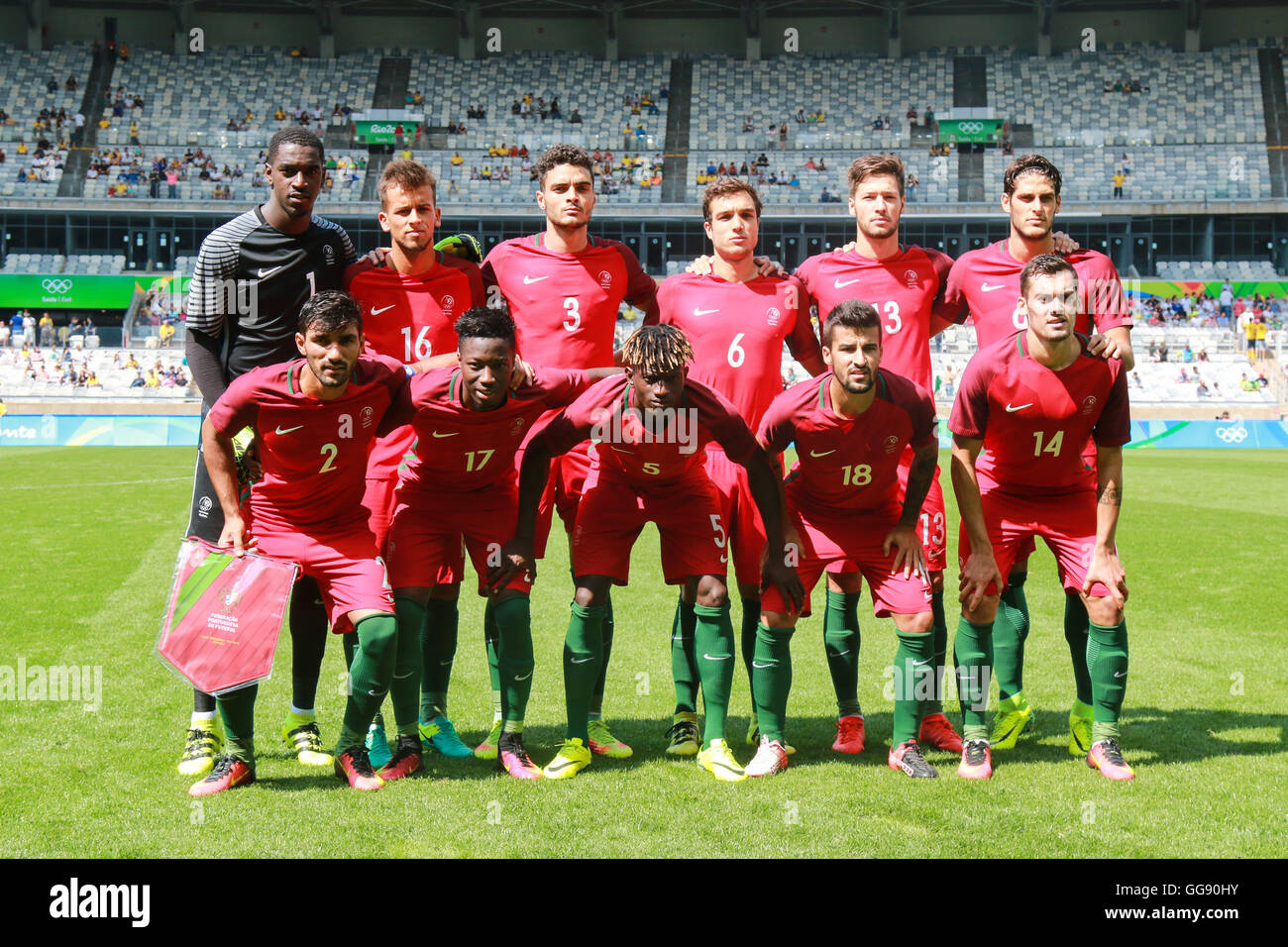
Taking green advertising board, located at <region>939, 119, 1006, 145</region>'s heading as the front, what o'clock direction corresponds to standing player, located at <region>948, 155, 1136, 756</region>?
The standing player is roughly at 12 o'clock from the green advertising board.

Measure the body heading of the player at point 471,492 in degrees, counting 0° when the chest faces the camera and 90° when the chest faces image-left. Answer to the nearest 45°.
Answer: approximately 0°

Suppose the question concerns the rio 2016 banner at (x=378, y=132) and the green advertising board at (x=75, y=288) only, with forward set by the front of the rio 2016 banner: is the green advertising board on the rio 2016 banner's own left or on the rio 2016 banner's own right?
on the rio 2016 banner's own right

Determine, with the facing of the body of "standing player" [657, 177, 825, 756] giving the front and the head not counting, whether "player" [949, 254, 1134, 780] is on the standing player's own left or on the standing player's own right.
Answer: on the standing player's own left

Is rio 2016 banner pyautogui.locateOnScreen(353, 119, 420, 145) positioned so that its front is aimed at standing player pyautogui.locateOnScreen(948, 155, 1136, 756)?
yes

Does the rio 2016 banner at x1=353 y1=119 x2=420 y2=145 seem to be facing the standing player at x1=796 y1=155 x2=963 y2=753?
yes

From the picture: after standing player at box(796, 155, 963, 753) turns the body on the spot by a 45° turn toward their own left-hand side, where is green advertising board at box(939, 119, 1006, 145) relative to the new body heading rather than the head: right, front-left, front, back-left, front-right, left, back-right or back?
back-left

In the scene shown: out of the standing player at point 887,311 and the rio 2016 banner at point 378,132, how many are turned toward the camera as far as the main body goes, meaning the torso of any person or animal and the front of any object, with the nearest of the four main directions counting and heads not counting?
2
